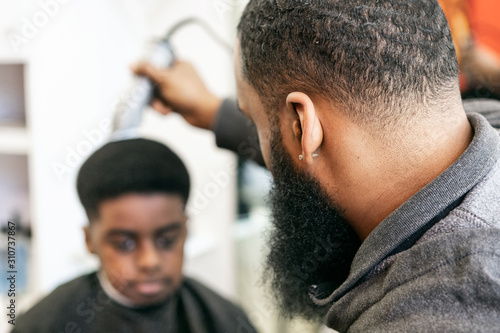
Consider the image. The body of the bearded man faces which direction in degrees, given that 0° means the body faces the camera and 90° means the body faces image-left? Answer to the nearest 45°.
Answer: approximately 135°

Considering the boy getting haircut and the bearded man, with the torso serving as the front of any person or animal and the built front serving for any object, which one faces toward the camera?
the boy getting haircut

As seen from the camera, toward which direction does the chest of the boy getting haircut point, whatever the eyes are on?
toward the camera

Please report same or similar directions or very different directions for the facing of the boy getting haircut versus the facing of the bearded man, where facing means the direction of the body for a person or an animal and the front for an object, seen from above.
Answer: very different directions

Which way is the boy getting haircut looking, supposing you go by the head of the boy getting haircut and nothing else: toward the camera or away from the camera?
toward the camera

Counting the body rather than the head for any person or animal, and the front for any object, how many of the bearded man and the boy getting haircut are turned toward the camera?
1

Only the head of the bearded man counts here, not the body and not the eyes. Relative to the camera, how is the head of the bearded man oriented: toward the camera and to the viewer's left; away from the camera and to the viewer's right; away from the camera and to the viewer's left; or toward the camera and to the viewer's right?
away from the camera and to the viewer's left
